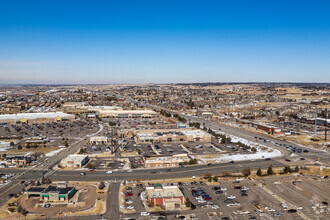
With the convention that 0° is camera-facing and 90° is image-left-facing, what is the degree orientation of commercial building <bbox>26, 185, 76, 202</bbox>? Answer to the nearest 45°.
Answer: approximately 0°

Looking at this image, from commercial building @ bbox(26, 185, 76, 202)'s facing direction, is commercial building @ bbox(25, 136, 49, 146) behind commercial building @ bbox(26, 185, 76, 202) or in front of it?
behind

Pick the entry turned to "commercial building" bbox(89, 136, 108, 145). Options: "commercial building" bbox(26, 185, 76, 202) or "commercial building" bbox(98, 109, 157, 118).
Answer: "commercial building" bbox(98, 109, 157, 118)

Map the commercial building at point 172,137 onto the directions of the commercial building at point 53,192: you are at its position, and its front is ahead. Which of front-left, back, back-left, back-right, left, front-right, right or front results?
back-left

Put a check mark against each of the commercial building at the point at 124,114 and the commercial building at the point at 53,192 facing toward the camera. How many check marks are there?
2

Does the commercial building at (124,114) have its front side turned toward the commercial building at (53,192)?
yes

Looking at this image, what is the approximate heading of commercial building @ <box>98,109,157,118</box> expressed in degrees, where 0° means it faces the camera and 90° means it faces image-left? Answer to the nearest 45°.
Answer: approximately 0°

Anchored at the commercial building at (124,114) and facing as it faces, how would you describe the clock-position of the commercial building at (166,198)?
the commercial building at (166,198) is roughly at 12 o'clock from the commercial building at (124,114).

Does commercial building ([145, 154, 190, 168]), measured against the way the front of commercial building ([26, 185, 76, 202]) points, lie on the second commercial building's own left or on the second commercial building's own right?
on the second commercial building's own left

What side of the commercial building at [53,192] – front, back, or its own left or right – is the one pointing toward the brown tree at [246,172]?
left
